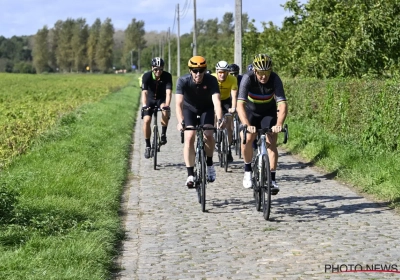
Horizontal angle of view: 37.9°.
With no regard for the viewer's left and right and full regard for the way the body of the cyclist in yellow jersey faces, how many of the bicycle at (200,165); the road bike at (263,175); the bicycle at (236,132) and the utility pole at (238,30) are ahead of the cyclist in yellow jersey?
2

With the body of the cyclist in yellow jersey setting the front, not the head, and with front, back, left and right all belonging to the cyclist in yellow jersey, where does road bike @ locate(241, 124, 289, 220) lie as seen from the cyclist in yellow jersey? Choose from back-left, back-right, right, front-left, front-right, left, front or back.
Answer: front

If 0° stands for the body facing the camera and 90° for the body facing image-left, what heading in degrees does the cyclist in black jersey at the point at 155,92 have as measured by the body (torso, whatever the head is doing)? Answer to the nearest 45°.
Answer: approximately 0°

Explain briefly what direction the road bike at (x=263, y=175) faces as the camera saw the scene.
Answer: facing the viewer

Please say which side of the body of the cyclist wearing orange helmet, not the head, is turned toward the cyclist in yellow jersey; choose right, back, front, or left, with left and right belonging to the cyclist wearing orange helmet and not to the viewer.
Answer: back

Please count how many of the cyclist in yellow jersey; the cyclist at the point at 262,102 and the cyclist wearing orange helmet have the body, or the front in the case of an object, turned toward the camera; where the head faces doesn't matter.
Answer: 3

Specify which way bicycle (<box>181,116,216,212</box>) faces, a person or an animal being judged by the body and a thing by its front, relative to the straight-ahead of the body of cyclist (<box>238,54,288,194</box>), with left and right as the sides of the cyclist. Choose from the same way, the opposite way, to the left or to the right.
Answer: the same way

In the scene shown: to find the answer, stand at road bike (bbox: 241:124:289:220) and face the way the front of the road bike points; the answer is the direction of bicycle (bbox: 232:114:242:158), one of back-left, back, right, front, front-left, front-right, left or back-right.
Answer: back

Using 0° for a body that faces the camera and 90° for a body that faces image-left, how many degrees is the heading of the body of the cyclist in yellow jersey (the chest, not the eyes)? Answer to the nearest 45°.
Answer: approximately 0°

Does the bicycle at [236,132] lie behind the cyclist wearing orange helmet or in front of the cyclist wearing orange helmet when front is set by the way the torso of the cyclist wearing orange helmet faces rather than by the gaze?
behind

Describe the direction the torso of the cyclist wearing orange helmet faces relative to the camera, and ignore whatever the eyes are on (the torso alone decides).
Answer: toward the camera

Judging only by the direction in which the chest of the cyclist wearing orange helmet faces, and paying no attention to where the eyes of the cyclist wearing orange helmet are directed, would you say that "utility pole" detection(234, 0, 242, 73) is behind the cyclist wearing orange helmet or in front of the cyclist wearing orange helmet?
behind

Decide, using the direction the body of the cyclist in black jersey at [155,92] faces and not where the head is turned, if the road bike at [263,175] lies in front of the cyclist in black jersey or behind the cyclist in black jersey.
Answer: in front

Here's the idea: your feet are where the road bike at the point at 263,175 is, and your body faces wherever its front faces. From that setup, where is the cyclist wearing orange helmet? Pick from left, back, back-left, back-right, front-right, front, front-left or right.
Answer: back-right

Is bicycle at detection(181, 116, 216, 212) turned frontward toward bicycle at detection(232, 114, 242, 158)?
no

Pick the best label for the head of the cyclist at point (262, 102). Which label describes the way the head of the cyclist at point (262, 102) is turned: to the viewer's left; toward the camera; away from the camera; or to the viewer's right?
toward the camera

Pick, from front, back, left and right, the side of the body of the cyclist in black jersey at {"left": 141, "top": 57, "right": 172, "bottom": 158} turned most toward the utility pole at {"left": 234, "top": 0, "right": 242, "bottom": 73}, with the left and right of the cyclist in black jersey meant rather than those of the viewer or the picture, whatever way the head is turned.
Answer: back

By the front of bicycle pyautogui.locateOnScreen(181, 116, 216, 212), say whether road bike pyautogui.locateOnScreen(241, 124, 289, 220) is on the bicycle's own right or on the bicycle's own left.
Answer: on the bicycle's own left

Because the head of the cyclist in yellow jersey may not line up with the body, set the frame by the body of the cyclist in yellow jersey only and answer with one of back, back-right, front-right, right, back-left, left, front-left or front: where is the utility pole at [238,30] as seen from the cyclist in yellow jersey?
back

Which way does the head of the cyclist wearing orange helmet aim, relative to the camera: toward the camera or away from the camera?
toward the camera
